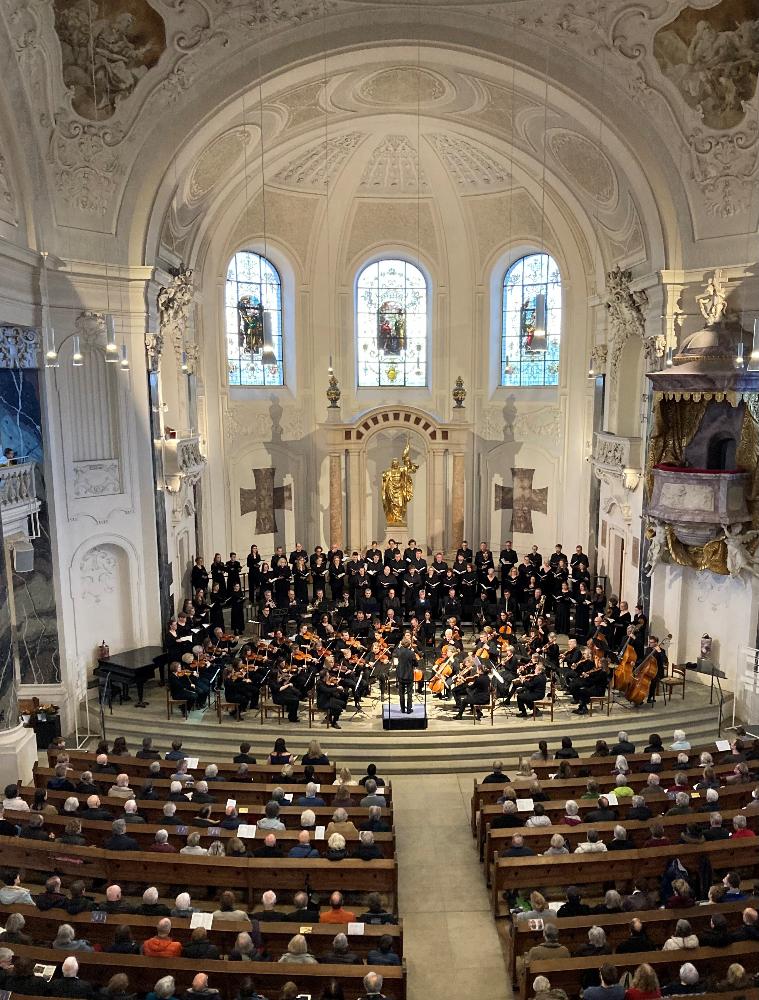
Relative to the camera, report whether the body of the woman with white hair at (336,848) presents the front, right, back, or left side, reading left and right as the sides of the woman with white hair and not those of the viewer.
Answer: back

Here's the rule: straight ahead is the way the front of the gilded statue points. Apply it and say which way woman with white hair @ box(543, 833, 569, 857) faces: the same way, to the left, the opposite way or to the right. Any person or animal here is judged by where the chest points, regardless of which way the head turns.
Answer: the opposite way

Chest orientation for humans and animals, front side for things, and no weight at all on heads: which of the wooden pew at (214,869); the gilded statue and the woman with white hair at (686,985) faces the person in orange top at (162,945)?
the gilded statue

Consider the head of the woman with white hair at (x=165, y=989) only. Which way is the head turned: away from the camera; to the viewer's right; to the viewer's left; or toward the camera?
away from the camera

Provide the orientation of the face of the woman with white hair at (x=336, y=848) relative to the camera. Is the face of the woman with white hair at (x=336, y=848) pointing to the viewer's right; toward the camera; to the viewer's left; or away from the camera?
away from the camera

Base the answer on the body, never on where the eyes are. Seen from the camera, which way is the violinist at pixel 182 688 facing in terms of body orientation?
to the viewer's right

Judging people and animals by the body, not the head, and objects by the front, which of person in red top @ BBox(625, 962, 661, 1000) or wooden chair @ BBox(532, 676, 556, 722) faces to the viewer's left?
the wooden chair

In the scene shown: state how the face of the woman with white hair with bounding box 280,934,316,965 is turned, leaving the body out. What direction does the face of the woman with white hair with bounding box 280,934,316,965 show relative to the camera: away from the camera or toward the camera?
away from the camera
